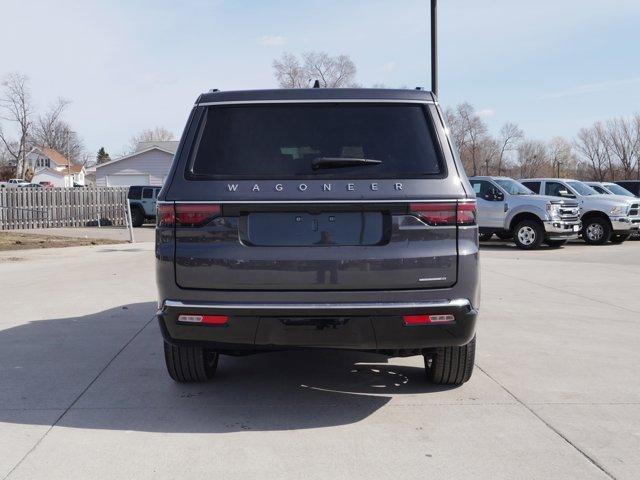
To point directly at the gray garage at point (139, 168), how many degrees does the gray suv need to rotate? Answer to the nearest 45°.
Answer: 0° — it already faces it

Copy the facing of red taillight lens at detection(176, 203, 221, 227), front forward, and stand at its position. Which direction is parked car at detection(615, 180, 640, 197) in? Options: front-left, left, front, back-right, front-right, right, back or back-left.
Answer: back-left

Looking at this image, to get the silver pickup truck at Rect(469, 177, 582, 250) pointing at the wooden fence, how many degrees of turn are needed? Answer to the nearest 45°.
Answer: approximately 135° to its right

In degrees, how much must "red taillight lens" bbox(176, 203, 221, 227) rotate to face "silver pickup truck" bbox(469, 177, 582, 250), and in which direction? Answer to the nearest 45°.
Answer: approximately 135° to its left

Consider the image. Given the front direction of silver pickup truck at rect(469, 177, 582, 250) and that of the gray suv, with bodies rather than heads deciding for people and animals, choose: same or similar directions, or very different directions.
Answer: very different directions

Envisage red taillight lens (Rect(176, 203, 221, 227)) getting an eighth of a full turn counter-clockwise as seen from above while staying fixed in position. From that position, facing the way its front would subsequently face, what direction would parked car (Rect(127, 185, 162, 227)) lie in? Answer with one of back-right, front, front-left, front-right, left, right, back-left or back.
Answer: back-left

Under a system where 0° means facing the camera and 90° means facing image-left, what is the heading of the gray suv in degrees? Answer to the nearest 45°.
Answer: approximately 180°

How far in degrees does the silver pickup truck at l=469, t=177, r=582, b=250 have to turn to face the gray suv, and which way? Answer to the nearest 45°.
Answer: approximately 45° to its right

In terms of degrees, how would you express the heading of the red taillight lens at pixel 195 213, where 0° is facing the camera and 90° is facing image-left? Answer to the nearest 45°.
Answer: approximately 0°

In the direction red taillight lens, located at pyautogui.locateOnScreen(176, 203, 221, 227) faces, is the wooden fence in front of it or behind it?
behind

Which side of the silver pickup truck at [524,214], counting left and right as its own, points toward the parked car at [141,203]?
back

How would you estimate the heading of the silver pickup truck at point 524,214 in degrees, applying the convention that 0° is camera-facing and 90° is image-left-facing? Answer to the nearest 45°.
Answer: approximately 315°

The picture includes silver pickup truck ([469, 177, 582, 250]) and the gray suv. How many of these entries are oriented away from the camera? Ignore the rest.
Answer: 1

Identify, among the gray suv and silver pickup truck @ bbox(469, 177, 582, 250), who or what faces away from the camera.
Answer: the gray suv

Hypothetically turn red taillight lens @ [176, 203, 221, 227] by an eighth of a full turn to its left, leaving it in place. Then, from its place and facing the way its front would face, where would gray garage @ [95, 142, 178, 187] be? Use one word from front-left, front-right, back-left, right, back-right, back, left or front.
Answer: back-left

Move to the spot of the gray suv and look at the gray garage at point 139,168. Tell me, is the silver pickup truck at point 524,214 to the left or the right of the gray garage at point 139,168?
right
